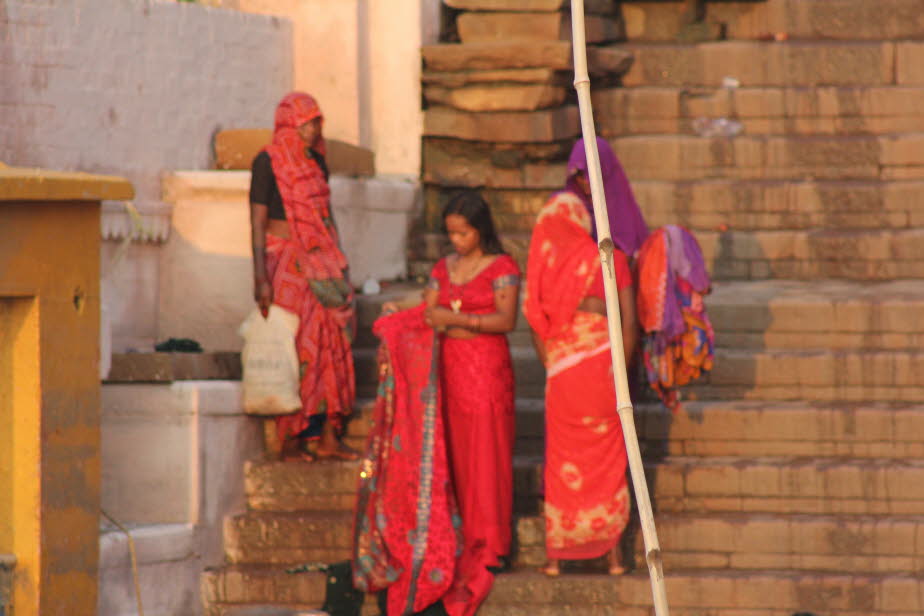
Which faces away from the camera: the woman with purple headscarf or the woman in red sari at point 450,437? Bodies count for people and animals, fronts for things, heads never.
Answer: the woman with purple headscarf

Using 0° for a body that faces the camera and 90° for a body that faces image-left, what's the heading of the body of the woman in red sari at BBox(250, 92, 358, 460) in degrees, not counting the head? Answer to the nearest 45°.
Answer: approximately 315°

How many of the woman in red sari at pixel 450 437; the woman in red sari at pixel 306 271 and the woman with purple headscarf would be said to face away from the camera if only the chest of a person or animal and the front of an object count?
1

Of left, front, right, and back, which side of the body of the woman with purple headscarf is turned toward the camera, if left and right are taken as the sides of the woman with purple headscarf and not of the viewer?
back

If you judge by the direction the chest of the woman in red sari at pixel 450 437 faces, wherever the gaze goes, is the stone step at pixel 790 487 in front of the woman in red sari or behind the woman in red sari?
behind

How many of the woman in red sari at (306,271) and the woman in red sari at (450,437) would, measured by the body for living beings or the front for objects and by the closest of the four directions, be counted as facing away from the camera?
0

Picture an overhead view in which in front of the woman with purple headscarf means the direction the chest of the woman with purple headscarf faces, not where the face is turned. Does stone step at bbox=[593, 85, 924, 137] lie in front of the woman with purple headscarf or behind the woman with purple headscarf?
in front

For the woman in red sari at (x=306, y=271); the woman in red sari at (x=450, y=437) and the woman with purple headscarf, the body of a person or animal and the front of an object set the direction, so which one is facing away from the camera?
the woman with purple headscarf

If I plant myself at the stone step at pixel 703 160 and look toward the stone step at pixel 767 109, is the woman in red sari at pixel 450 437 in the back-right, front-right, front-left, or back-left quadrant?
back-right

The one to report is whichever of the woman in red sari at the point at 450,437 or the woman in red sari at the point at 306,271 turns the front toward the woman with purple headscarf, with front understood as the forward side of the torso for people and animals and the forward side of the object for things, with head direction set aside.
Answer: the woman in red sari at the point at 306,271

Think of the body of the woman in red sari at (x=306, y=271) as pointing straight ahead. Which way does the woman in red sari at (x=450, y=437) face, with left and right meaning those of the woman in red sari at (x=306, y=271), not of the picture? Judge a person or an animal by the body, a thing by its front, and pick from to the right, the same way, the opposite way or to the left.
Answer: to the right

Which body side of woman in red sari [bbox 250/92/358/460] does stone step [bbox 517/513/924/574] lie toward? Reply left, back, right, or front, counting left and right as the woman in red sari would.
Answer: front
